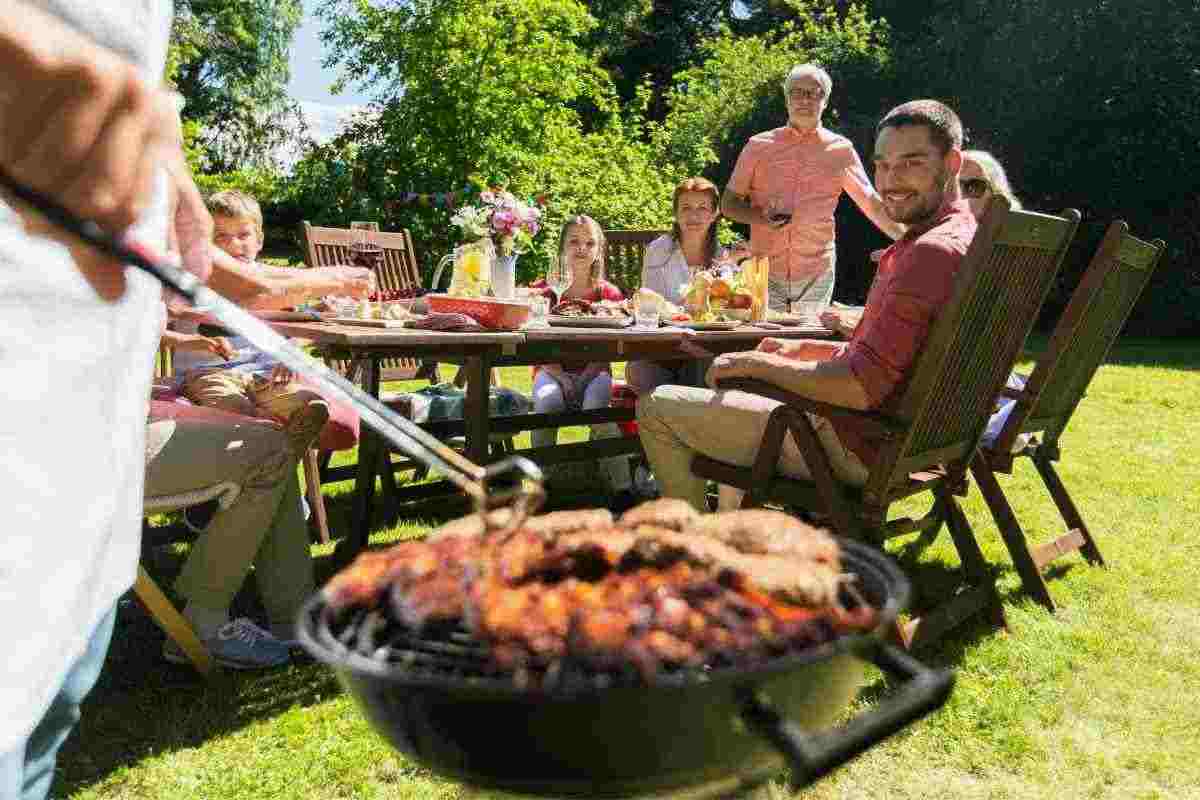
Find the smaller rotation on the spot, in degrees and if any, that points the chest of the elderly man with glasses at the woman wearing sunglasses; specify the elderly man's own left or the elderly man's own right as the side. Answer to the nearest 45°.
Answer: approximately 45° to the elderly man's own left

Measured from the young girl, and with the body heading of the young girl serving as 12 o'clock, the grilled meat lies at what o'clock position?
The grilled meat is roughly at 12 o'clock from the young girl.

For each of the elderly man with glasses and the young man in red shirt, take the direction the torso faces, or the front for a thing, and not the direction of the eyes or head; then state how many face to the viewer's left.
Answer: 1

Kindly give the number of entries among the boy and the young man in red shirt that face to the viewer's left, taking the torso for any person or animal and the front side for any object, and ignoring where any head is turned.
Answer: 1

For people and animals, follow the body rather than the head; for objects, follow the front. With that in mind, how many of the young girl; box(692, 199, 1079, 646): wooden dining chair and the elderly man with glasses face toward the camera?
2

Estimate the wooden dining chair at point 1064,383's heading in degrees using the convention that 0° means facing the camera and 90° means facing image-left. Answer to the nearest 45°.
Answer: approximately 135°

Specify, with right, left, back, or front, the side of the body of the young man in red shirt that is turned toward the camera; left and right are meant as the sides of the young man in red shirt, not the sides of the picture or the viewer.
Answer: left

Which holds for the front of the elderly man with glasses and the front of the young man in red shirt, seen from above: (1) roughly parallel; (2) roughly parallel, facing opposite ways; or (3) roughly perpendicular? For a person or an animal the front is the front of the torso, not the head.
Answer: roughly perpendicular
